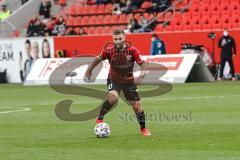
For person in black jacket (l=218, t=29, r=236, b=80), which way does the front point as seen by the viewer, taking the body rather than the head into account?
toward the camera

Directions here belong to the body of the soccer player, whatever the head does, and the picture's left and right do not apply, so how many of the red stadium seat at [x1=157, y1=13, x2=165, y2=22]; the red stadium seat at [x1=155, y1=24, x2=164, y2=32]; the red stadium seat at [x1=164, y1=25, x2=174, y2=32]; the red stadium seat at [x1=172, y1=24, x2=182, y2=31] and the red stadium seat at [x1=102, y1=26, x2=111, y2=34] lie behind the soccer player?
5

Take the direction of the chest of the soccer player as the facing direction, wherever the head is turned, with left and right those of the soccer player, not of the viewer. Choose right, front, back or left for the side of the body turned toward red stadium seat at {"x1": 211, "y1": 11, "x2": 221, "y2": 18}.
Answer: back

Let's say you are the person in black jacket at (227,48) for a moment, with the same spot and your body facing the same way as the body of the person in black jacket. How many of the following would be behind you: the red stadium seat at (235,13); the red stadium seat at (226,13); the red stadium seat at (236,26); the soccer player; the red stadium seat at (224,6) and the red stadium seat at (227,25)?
5

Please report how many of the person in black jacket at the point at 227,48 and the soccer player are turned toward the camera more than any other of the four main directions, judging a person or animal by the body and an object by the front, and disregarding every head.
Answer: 2

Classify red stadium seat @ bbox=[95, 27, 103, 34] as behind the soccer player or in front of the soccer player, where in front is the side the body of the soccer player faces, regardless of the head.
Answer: behind

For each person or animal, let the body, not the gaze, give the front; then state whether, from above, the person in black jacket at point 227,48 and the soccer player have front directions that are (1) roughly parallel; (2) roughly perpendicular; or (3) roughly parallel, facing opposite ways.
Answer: roughly parallel

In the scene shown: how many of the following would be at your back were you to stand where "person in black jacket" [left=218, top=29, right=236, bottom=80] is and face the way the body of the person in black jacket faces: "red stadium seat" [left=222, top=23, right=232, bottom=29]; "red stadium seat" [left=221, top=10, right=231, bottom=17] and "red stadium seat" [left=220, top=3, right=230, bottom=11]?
3

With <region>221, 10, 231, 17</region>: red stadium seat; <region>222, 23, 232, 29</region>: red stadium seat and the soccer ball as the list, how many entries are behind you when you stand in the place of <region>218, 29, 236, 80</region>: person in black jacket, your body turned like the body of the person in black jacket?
2

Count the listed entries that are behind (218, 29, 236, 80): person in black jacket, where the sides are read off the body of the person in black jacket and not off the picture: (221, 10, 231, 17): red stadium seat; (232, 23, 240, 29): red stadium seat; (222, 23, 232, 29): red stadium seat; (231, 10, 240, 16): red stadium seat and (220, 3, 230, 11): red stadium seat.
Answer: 5

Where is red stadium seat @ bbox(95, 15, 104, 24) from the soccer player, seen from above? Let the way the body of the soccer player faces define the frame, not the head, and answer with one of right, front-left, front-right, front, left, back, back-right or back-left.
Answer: back

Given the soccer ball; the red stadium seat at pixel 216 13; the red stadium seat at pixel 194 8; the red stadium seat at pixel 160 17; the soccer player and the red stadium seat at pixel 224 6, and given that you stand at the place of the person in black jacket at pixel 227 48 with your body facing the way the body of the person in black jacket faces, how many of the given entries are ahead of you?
2

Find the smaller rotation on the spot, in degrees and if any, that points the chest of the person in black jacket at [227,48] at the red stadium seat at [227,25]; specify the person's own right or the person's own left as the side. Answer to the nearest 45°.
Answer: approximately 180°
